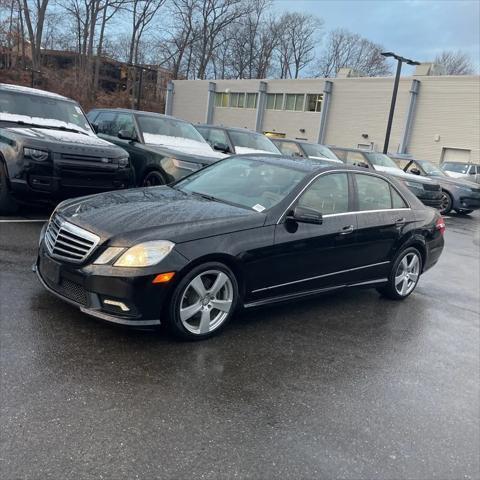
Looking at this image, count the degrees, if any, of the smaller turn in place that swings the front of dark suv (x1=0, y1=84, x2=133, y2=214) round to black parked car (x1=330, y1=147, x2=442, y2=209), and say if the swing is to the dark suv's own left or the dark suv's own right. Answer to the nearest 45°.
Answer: approximately 90° to the dark suv's own left

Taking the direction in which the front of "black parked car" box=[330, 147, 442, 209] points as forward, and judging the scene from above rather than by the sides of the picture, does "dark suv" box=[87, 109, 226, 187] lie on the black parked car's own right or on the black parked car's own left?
on the black parked car's own right

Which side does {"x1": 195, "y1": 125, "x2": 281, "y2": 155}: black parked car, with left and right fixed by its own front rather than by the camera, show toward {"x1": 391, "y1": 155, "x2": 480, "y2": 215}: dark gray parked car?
left

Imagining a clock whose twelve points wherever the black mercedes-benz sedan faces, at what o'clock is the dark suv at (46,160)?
The dark suv is roughly at 3 o'clock from the black mercedes-benz sedan.

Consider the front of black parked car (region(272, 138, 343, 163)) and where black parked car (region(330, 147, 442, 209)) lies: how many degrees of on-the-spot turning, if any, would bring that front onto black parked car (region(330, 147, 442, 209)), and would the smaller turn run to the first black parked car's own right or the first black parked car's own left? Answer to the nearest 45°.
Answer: approximately 45° to the first black parked car's own left

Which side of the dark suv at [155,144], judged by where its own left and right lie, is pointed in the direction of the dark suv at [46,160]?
right

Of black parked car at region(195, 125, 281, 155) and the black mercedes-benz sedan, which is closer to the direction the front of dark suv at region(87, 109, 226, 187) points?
the black mercedes-benz sedan

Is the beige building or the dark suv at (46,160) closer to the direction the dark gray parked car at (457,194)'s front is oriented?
the dark suv

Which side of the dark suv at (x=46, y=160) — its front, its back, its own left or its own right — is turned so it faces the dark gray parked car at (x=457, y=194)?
left

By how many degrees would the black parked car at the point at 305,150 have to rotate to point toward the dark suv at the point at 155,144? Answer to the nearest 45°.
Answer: approximately 45° to its right

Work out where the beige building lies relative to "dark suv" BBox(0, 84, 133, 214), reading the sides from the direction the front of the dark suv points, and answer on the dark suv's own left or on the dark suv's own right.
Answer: on the dark suv's own left
